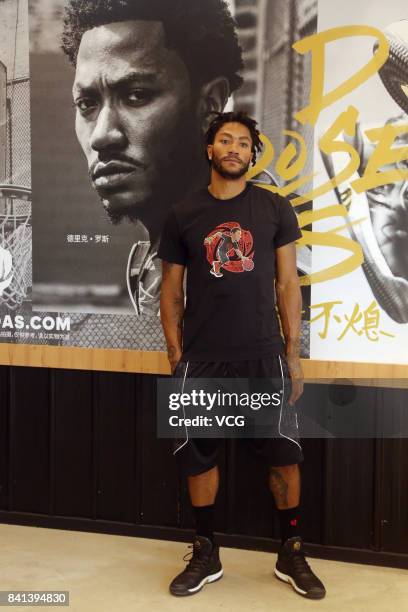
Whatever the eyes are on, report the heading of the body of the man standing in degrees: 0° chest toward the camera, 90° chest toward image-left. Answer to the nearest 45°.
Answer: approximately 0°
